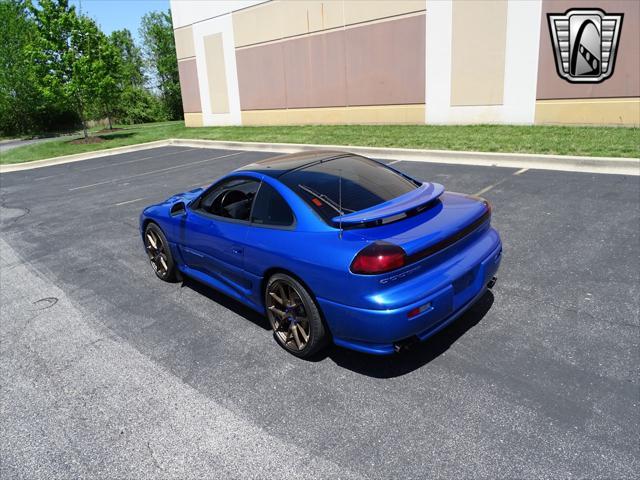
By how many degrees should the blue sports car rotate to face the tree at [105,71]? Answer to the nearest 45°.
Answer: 0° — it already faces it

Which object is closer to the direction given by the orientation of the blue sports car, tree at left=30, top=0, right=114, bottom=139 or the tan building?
the tree

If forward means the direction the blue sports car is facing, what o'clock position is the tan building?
The tan building is roughly at 2 o'clock from the blue sports car.

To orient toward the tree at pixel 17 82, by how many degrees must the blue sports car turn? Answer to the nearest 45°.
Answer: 0° — it already faces it

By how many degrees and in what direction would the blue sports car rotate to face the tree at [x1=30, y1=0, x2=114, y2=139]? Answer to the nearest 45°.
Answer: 0° — it already faces it

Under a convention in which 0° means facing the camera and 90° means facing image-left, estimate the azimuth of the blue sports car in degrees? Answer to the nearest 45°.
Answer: approximately 135°
